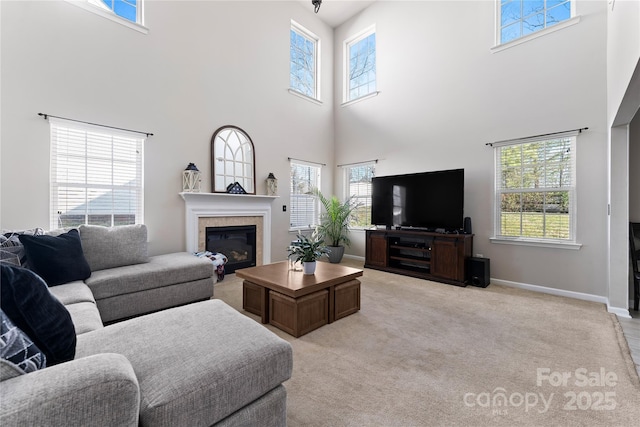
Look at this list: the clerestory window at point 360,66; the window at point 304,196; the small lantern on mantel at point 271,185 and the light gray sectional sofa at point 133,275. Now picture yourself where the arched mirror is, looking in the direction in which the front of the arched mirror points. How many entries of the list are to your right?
1

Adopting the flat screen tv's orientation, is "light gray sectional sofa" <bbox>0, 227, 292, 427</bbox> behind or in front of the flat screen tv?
in front

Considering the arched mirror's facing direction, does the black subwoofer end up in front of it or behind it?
in front

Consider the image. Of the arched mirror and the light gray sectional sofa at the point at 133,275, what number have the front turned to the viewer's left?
0

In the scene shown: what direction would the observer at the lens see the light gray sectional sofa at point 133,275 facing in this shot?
facing the viewer and to the right of the viewer

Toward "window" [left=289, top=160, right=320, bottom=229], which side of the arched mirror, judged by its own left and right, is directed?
left

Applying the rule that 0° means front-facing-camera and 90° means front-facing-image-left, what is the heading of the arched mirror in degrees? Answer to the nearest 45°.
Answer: approximately 315°
